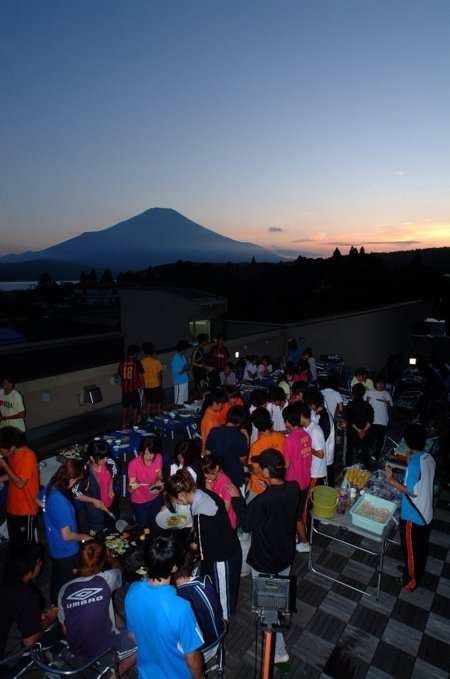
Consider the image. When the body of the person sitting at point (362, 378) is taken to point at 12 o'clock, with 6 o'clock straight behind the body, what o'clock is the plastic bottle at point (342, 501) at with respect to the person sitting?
The plastic bottle is roughly at 12 o'clock from the person sitting.

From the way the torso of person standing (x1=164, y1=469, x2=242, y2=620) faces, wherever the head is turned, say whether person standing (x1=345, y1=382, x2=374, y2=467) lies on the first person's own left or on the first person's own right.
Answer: on the first person's own right

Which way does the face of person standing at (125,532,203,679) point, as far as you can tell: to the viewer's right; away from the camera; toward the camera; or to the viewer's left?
away from the camera

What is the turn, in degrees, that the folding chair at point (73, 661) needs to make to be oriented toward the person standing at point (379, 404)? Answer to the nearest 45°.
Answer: approximately 45° to its right

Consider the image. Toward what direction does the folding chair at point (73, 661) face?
away from the camera

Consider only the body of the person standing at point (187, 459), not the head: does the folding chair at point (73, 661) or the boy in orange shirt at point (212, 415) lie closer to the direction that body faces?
the folding chair

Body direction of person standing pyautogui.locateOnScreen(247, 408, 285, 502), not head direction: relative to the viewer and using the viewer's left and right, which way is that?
facing away from the viewer

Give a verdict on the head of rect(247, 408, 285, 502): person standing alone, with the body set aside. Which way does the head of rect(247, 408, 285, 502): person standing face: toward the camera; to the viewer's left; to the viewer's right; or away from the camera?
away from the camera

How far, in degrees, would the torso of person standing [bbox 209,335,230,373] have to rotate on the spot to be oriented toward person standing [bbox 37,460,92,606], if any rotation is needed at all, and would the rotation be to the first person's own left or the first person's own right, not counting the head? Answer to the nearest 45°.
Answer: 0° — they already face them

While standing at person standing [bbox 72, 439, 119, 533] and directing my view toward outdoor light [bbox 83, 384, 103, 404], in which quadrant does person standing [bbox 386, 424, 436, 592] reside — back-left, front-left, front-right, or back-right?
back-right
